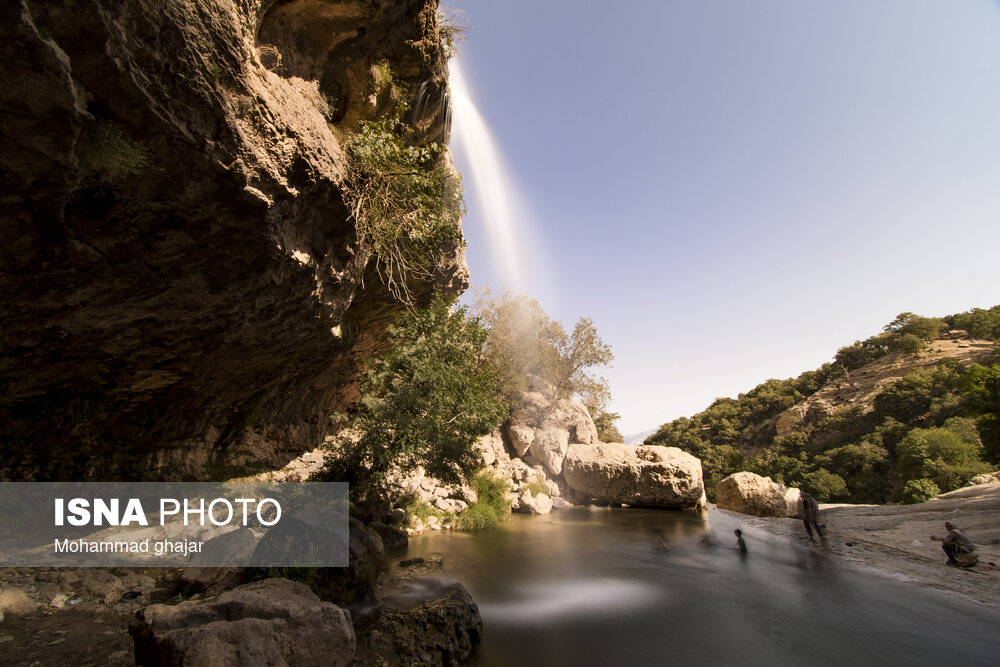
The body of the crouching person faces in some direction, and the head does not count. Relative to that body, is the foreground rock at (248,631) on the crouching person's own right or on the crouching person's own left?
on the crouching person's own left

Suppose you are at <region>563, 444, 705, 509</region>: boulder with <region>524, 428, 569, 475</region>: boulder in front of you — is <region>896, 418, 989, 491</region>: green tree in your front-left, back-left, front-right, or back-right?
back-right

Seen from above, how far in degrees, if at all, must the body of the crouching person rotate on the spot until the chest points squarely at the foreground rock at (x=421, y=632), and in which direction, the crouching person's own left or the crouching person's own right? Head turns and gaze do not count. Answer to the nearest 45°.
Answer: approximately 45° to the crouching person's own left

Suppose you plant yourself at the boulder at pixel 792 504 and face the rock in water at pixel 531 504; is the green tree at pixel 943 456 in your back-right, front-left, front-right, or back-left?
back-right

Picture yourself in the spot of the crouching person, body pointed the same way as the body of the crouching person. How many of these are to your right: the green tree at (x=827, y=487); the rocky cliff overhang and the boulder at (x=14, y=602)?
1

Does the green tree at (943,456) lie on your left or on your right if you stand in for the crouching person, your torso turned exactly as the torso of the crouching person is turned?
on your right

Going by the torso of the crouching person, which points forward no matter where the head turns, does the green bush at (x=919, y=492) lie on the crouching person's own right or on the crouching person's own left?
on the crouching person's own right

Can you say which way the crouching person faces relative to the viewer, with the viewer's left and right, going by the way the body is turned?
facing to the left of the viewer

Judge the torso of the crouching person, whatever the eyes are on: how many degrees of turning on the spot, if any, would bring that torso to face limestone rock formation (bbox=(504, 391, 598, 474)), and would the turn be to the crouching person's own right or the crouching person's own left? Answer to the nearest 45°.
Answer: approximately 45° to the crouching person's own right

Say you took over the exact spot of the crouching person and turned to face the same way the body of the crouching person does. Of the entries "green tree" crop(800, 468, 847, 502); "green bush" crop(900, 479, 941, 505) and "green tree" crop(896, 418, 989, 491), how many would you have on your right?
3

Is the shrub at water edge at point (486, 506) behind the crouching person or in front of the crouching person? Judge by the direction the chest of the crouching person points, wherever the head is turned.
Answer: in front
